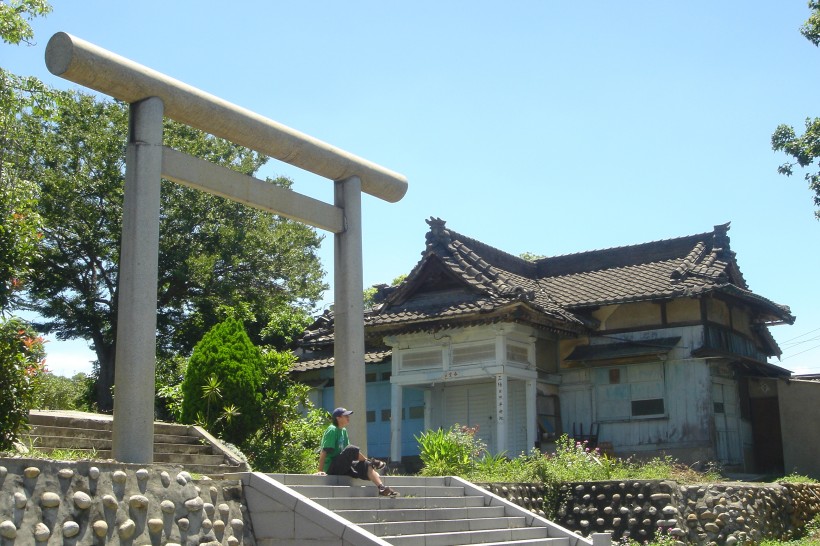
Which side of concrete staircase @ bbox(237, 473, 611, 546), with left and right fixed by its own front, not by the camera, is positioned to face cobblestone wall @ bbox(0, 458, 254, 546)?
right

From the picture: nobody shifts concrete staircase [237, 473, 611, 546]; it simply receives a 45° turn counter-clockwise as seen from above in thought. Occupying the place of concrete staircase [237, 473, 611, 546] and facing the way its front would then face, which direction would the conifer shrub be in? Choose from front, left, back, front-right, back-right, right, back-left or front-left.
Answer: back-left

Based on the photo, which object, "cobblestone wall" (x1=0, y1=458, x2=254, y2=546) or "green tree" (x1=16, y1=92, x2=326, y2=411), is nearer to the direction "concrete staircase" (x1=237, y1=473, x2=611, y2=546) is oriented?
the cobblestone wall

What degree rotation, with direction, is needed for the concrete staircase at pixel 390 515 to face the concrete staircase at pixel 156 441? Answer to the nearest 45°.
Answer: approximately 180°

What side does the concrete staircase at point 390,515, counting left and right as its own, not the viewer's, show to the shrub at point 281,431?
back

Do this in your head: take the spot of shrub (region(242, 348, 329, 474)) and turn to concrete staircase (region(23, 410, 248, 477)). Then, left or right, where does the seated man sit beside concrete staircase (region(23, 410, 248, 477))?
left

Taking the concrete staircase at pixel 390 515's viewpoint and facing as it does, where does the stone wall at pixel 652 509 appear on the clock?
The stone wall is roughly at 9 o'clock from the concrete staircase.

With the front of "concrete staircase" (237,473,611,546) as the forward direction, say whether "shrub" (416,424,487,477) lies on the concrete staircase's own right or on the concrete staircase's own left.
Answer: on the concrete staircase's own left

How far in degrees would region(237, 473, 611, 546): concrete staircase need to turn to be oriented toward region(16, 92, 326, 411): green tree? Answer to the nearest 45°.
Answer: approximately 180°

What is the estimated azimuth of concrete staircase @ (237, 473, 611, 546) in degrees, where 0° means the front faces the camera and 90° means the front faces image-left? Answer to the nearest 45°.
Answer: approximately 315°
